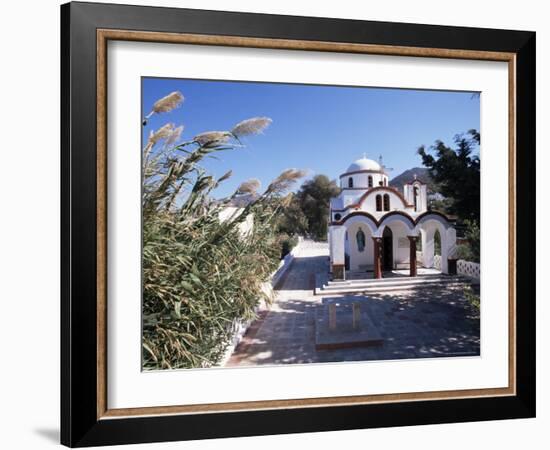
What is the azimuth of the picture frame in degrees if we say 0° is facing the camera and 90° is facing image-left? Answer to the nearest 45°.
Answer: approximately 315°
